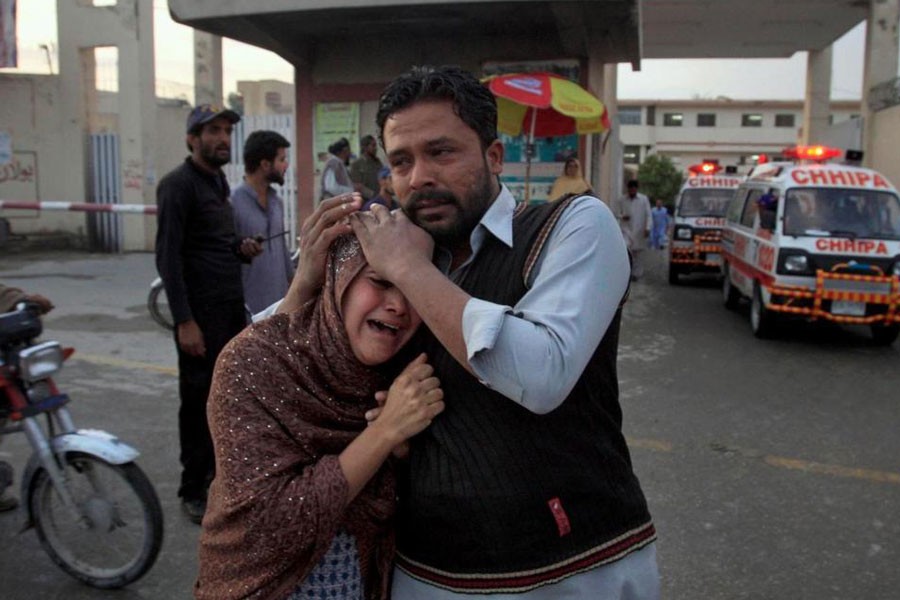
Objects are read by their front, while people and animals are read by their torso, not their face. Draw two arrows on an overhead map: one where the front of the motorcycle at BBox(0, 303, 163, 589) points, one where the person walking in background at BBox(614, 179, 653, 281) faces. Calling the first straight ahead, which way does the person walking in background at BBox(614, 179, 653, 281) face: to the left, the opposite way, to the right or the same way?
to the right

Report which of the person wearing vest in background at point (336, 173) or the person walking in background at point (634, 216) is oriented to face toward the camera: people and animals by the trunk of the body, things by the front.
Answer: the person walking in background at point (634, 216)

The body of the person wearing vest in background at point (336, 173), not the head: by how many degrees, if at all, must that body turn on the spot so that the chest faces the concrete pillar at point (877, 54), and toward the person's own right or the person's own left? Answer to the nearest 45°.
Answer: approximately 45° to the person's own left

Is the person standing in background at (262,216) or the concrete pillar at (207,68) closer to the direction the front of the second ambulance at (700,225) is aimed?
the person standing in background

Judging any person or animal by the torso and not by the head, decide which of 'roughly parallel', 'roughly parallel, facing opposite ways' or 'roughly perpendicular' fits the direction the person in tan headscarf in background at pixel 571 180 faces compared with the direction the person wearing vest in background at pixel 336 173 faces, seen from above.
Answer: roughly perpendicular

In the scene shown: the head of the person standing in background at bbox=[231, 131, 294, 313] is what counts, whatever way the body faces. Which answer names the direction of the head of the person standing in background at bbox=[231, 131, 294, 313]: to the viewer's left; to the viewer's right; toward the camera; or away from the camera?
to the viewer's right

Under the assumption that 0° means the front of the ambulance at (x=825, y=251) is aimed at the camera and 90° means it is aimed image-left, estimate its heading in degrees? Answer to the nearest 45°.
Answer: approximately 315°

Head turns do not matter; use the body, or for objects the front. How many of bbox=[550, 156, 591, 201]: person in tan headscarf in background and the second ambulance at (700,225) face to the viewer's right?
0

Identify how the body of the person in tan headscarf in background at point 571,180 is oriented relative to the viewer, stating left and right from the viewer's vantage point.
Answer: facing the viewer

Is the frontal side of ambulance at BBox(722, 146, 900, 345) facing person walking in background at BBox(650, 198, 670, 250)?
no

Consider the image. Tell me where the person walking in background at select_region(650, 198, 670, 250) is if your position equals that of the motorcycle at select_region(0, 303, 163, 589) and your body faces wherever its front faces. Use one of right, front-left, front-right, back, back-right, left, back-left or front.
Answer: left

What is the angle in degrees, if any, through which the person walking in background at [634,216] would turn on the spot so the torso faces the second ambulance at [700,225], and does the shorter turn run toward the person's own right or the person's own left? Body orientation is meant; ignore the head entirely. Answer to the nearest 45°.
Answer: approximately 45° to the person's own left

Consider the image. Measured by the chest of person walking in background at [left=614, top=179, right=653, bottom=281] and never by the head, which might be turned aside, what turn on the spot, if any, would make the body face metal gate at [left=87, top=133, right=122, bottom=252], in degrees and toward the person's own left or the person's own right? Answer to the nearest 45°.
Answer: approximately 90° to the person's own right

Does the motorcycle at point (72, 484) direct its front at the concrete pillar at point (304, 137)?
no
